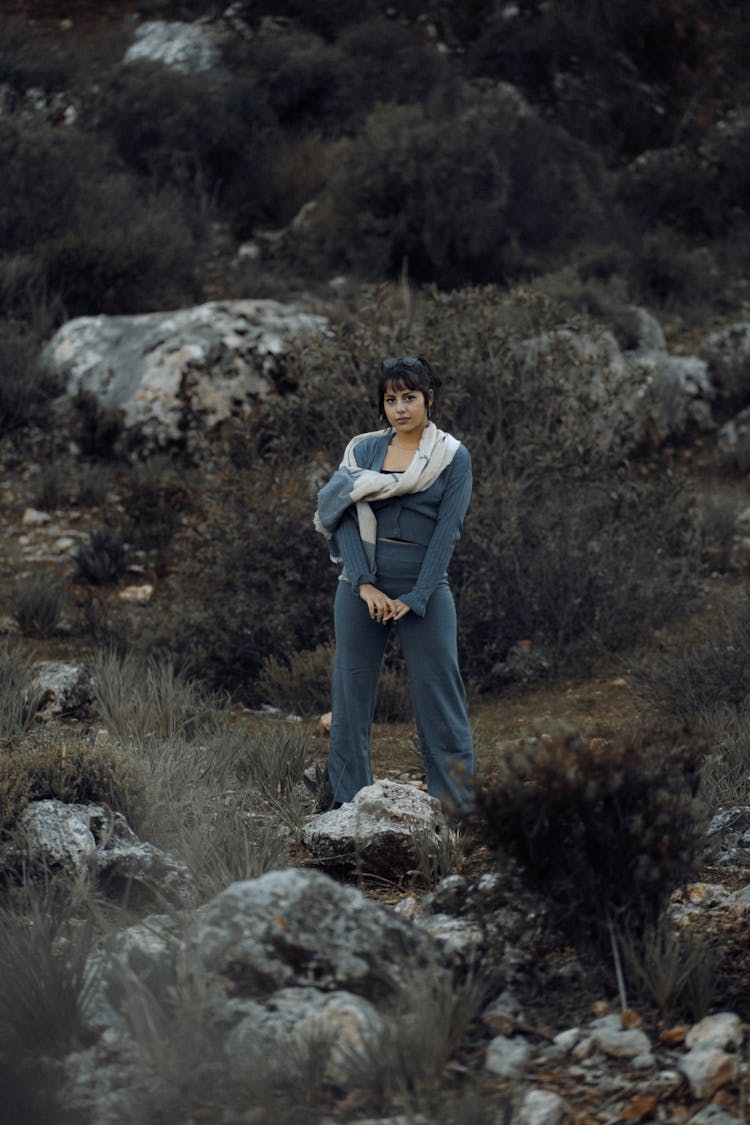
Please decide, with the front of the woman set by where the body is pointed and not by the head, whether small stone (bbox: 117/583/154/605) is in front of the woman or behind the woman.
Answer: behind

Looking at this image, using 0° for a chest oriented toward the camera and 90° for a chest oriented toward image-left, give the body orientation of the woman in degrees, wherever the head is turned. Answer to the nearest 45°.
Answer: approximately 0°

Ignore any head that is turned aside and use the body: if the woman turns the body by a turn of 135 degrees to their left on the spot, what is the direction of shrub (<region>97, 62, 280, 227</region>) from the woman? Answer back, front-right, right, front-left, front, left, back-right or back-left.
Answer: front-left

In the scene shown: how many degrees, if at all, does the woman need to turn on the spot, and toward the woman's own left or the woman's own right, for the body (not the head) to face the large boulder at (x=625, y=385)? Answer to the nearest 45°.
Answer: approximately 180°

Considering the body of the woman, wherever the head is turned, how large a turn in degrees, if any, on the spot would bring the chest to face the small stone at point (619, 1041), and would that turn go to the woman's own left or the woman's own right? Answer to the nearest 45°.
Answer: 0° — they already face it

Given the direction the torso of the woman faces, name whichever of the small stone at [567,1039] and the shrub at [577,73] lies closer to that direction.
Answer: the small stone

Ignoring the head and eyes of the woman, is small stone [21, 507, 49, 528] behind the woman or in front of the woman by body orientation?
behind
